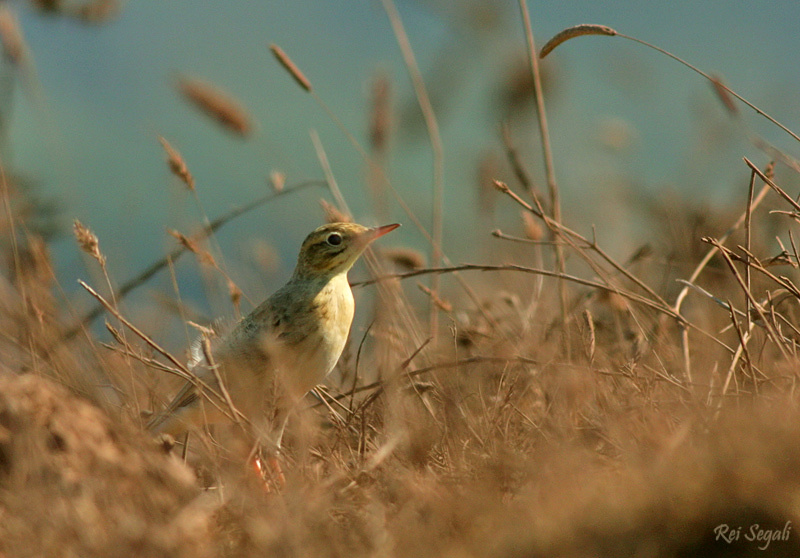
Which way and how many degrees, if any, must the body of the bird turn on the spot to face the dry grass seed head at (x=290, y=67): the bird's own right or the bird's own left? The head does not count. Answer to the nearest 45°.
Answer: approximately 90° to the bird's own left

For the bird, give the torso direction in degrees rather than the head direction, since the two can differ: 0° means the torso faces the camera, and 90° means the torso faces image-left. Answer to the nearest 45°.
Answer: approximately 270°
